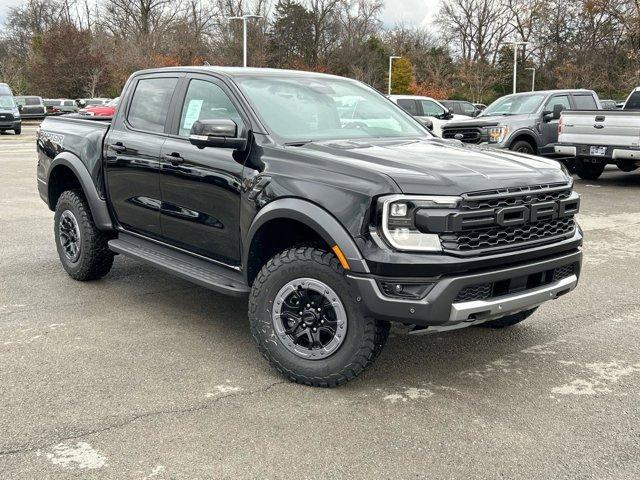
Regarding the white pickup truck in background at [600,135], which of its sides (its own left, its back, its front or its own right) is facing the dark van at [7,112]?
left

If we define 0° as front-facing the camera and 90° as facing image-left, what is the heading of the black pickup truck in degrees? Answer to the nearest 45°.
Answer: approximately 315°

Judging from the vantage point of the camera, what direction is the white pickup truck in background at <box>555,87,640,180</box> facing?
facing away from the viewer and to the right of the viewer

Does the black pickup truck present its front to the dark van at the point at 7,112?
no

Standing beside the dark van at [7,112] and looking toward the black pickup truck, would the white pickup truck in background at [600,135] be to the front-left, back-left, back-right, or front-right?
front-left

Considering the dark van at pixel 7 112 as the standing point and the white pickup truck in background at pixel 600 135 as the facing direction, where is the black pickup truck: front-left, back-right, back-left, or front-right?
front-right

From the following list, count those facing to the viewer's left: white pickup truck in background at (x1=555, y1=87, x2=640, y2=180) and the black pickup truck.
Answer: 0

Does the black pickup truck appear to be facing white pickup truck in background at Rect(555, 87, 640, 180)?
no

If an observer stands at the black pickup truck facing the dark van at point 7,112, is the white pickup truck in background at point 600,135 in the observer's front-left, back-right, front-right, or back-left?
front-right

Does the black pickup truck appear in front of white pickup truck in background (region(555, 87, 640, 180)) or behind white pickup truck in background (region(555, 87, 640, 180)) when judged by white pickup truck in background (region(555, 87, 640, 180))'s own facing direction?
behind
